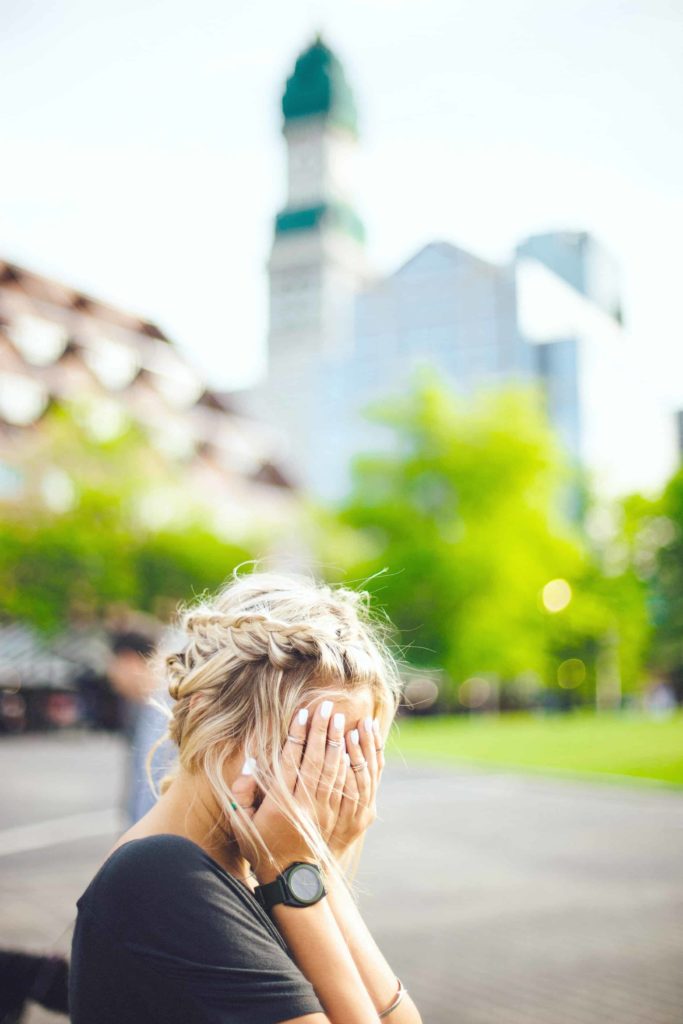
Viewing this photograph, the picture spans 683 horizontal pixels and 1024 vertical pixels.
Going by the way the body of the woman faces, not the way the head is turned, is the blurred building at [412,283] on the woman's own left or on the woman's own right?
on the woman's own left

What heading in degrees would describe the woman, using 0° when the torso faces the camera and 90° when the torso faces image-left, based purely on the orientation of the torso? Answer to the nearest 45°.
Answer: approximately 315°

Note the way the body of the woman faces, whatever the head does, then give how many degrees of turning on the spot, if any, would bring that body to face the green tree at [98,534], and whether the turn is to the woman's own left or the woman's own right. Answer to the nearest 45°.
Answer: approximately 135° to the woman's own left

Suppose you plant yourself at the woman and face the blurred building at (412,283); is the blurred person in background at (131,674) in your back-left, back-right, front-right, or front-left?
front-left

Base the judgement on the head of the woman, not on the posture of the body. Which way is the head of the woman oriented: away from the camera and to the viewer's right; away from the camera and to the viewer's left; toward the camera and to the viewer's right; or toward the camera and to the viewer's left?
toward the camera and to the viewer's right

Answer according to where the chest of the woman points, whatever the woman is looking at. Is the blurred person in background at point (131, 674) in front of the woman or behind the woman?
behind

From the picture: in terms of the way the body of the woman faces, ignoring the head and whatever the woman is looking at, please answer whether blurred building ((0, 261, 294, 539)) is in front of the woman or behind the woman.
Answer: behind
